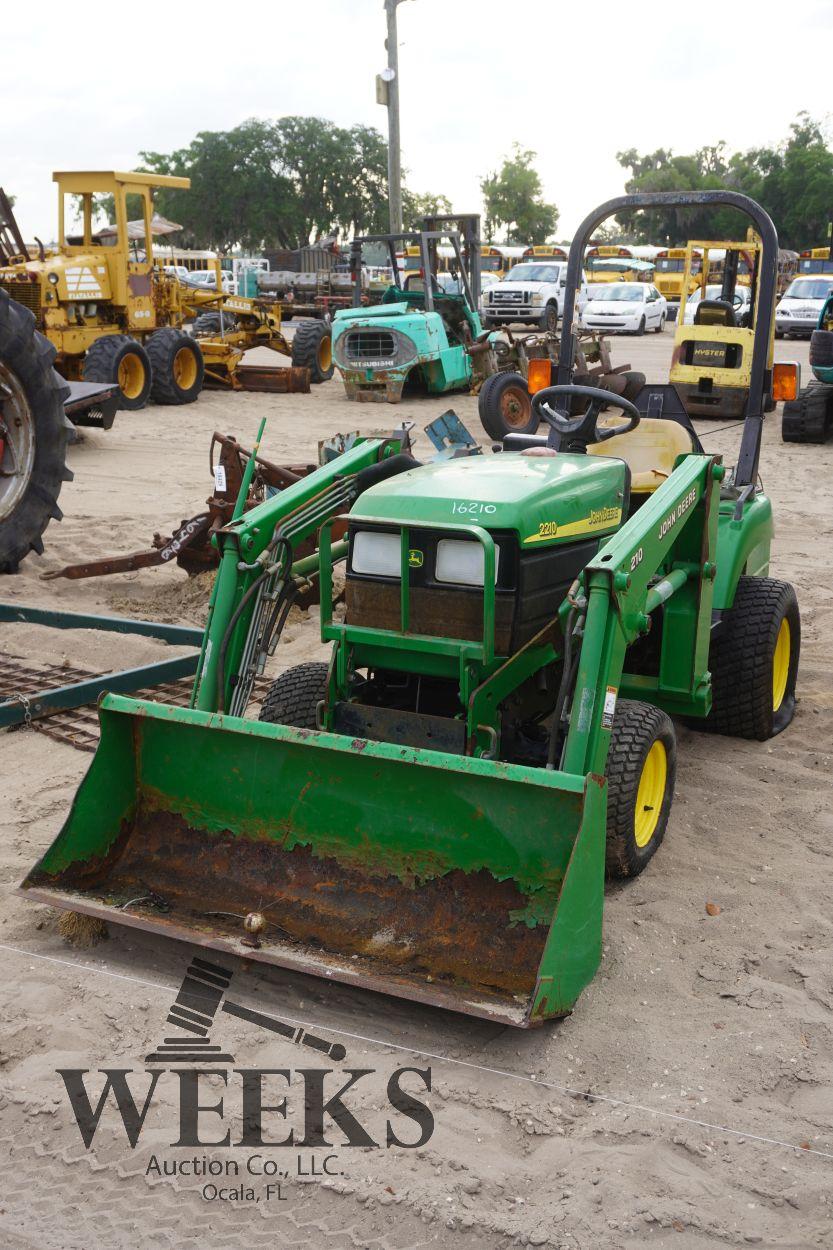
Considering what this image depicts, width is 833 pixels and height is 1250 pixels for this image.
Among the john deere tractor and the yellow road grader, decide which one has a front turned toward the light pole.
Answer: the yellow road grader

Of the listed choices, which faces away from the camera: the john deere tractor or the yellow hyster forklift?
the yellow hyster forklift

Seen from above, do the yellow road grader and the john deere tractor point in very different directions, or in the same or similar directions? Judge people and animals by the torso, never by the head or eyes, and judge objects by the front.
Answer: very different directions

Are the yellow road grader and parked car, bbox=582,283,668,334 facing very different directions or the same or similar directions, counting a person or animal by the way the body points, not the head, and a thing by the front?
very different directions

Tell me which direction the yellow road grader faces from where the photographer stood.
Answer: facing away from the viewer and to the right of the viewer

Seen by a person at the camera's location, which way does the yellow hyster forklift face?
facing away from the viewer

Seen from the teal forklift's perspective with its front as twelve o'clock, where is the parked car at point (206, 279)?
The parked car is roughly at 10 o'clock from the teal forklift.

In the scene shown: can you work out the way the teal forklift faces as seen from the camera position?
facing away from the viewer and to the right of the viewer

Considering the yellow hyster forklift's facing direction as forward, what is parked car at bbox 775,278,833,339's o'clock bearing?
The parked car is roughly at 12 o'clock from the yellow hyster forklift.

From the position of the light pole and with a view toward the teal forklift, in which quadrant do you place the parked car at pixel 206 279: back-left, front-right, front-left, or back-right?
back-right

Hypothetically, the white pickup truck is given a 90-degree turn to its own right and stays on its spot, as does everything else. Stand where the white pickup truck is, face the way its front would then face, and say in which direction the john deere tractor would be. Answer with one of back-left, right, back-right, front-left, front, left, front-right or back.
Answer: back-left

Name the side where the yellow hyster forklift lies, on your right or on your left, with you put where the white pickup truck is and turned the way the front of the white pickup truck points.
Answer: on your left
